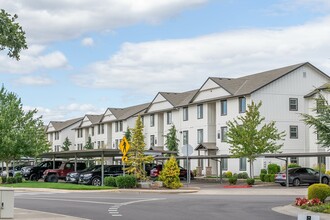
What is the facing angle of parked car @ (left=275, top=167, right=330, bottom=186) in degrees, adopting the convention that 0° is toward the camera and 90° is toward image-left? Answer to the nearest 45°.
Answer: approximately 225°

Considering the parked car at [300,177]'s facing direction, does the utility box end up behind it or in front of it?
behind

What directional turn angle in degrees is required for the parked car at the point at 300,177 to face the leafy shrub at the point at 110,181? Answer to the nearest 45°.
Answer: approximately 180°

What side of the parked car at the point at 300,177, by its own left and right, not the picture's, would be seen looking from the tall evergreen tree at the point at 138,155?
back
